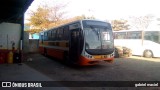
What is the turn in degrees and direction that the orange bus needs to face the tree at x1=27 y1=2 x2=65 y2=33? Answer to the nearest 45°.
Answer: approximately 135° to its left

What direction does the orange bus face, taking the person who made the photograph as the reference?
facing the viewer and to the right of the viewer
